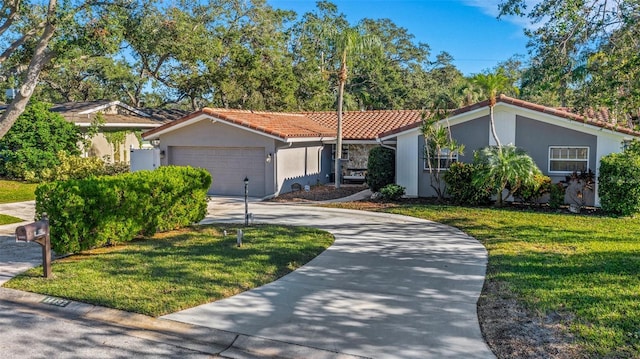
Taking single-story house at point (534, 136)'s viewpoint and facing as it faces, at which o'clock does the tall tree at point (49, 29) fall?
The tall tree is roughly at 2 o'clock from the single-story house.

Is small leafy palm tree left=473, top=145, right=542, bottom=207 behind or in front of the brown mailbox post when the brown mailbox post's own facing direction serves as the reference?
behind

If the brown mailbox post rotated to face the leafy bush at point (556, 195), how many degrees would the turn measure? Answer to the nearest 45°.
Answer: approximately 135° to its left

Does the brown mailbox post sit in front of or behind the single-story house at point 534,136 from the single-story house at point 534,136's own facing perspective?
in front

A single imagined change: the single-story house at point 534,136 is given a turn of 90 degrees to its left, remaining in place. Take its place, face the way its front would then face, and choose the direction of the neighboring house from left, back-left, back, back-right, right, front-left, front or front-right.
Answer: back

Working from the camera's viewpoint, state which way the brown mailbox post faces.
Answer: facing the viewer and to the left of the viewer

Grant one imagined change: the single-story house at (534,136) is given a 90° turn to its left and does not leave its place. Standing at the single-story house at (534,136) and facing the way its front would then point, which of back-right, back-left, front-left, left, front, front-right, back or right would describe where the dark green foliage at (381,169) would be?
back

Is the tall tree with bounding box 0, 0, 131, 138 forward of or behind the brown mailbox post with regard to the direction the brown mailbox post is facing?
behind

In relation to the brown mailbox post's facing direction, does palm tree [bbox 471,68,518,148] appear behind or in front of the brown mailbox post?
behind

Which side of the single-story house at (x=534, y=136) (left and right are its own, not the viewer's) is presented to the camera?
front

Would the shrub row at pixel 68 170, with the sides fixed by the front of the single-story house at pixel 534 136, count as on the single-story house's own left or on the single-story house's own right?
on the single-story house's own right

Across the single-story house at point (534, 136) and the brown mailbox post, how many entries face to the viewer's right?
0
